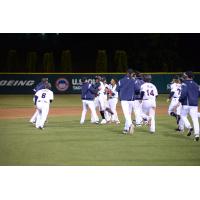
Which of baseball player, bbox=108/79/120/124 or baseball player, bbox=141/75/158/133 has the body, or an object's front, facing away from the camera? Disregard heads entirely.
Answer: baseball player, bbox=141/75/158/133

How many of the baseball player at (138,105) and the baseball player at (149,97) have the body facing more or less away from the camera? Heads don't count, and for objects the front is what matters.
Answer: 2

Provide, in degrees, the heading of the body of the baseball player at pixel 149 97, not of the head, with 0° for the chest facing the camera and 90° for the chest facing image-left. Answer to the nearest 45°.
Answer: approximately 180°

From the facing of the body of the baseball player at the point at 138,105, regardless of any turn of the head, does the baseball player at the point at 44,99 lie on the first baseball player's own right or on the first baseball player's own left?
on the first baseball player's own left

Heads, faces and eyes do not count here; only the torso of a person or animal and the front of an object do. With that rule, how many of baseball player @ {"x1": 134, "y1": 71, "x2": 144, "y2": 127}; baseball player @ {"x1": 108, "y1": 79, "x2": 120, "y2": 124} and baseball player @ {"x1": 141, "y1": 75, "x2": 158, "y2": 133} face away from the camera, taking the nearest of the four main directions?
2

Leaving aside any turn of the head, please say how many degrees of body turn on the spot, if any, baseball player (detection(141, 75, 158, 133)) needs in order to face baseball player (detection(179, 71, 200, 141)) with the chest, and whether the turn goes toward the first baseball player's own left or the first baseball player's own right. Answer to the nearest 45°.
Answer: approximately 135° to the first baseball player's own right

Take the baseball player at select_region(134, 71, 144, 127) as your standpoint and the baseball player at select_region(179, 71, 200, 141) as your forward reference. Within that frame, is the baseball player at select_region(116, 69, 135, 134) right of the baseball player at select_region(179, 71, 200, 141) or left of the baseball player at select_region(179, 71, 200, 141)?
right

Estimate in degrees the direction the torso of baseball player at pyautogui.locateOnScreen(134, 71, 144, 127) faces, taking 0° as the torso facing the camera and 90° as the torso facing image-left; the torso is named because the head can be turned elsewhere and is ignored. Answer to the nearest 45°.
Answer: approximately 180°

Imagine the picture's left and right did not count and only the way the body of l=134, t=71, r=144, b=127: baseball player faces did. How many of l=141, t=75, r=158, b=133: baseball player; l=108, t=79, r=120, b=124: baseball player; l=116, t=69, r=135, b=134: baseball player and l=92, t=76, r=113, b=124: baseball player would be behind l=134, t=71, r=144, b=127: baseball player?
2
